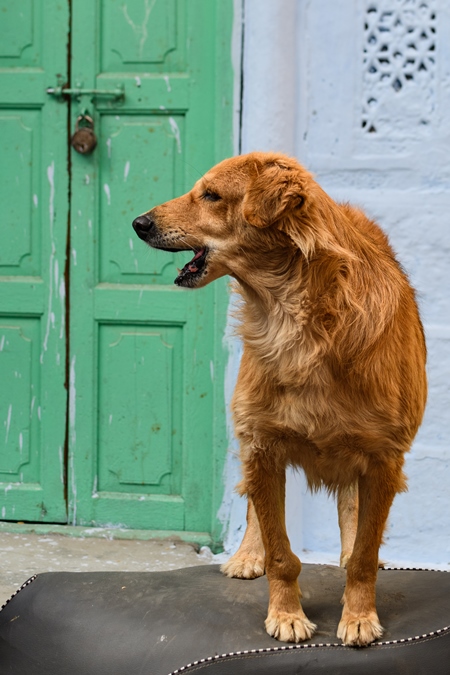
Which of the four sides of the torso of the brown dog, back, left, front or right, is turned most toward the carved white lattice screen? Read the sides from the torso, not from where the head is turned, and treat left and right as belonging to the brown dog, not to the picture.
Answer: back

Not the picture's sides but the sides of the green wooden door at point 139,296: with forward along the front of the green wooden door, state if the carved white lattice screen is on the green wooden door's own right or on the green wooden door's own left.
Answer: on the green wooden door's own left

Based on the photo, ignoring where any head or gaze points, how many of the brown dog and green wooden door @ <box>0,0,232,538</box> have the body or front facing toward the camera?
2

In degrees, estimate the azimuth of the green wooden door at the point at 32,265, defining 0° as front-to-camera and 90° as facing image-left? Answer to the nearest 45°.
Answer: approximately 0°

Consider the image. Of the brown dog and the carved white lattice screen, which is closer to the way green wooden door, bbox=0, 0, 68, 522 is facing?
the brown dog

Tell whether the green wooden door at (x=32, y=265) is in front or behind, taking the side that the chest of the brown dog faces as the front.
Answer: behind
